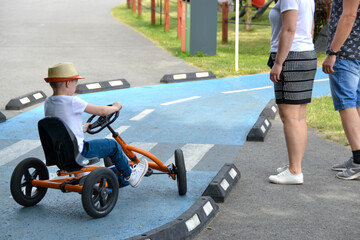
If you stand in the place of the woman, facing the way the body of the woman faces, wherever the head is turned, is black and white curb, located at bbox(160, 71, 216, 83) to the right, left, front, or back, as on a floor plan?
right

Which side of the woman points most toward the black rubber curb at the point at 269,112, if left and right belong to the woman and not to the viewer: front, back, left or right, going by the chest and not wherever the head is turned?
right

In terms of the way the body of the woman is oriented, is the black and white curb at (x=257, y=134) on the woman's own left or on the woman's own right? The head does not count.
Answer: on the woman's own right

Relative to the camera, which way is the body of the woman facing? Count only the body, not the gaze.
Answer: to the viewer's left

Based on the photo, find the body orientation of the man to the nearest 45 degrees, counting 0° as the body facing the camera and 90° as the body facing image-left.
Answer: approximately 90°

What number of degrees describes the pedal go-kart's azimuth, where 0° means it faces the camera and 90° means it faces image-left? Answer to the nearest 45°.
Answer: approximately 225°

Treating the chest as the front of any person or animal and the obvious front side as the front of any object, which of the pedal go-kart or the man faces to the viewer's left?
the man

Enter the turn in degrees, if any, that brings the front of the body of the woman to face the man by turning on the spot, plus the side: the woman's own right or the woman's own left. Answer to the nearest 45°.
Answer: approximately 135° to the woman's own right

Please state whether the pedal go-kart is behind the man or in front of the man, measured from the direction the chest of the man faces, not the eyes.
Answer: in front

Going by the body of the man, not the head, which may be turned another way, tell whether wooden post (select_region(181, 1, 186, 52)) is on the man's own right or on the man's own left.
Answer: on the man's own right

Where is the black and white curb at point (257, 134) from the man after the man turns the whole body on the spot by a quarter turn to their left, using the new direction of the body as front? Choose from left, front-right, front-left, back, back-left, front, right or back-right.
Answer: back-right

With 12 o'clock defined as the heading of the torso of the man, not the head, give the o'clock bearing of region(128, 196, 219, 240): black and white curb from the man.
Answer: The black and white curb is roughly at 10 o'clock from the man.

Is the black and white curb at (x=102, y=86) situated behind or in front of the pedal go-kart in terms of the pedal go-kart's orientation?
in front

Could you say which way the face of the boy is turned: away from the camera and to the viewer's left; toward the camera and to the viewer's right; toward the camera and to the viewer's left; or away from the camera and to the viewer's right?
away from the camera and to the viewer's right

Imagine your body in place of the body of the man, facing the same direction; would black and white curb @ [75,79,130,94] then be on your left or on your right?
on your right

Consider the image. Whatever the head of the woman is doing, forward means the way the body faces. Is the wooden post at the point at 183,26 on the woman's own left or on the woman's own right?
on the woman's own right

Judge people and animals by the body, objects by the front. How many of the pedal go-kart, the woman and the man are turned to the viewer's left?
2

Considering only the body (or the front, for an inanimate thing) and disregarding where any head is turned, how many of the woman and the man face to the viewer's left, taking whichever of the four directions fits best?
2

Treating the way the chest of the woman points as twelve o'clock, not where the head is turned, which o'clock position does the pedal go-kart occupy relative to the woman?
The pedal go-kart is roughly at 11 o'clock from the woman.
